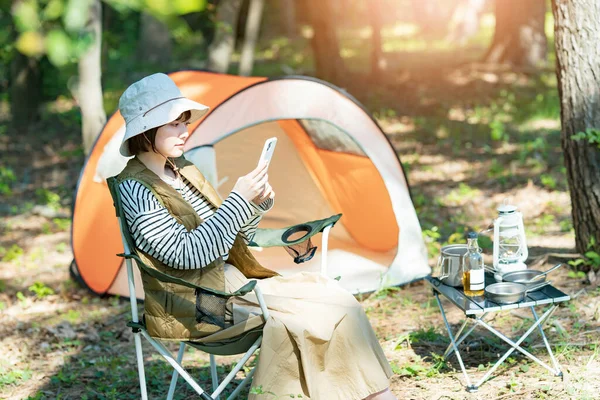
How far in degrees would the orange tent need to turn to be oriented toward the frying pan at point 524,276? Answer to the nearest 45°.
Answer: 0° — it already faces it

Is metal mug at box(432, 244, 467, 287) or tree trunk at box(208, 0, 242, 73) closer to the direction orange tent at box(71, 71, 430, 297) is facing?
the metal mug

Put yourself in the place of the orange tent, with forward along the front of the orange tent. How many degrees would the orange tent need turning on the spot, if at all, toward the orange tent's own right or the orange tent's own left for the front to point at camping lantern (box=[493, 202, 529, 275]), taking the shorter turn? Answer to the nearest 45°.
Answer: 0° — it already faces it

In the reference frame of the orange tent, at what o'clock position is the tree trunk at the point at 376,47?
The tree trunk is roughly at 8 o'clock from the orange tent.

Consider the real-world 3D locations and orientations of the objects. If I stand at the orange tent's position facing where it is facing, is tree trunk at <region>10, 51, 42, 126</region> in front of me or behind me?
behind

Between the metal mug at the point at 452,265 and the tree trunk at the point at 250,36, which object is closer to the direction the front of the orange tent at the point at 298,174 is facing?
the metal mug

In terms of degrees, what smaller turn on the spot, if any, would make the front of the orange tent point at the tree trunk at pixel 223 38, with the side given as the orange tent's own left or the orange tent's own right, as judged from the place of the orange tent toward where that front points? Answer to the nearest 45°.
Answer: approximately 135° to the orange tent's own left

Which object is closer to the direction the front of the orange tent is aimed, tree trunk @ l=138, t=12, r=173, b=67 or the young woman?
the young woman

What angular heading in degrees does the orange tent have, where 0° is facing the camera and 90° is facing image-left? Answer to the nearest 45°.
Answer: approximately 315°

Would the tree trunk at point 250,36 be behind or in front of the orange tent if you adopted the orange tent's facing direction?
behind
